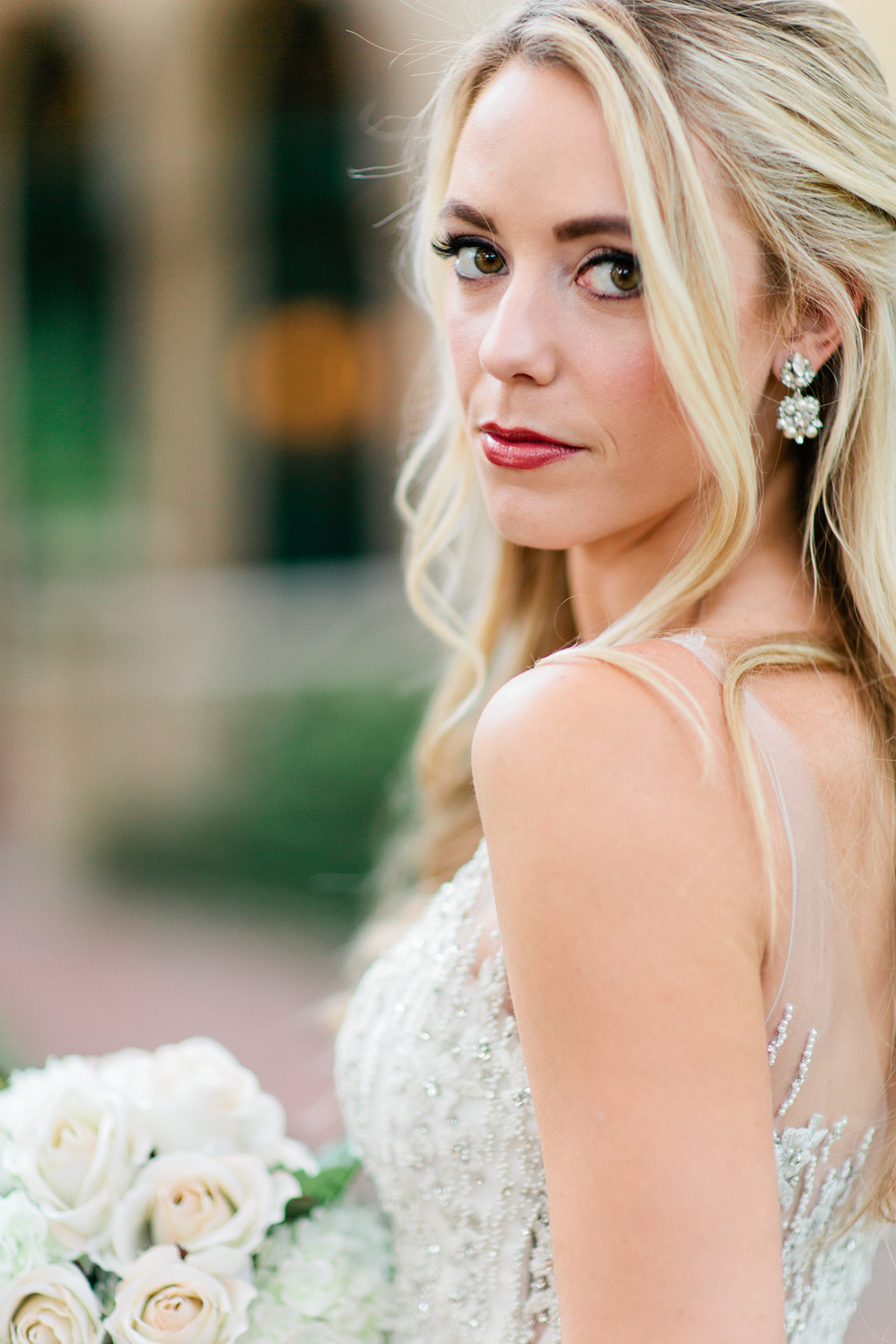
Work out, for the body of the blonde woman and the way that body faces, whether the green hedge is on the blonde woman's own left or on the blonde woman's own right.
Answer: on the blonde woman's own right

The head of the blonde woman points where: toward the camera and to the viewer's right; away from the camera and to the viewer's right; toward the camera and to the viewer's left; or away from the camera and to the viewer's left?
toward the camera and to the viewer's left

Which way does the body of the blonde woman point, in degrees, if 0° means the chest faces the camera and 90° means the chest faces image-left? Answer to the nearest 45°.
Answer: approximately 90°
